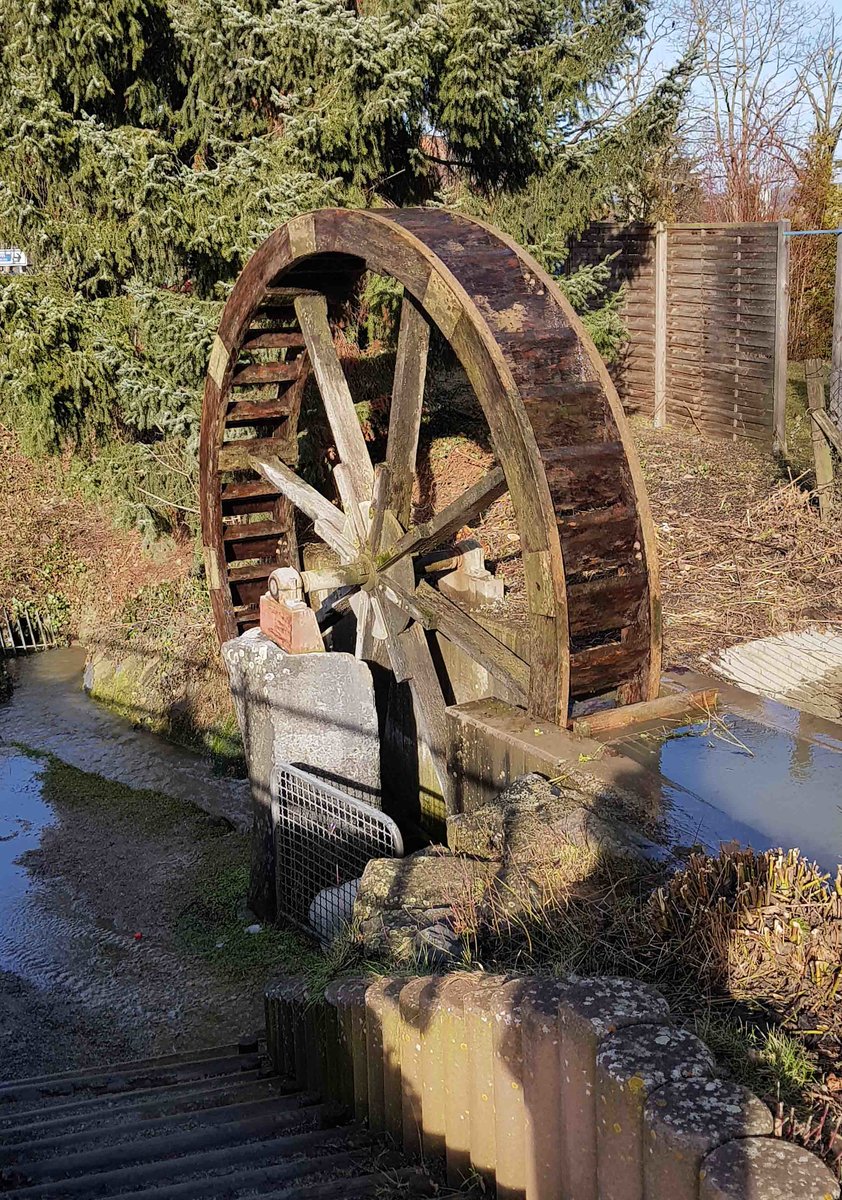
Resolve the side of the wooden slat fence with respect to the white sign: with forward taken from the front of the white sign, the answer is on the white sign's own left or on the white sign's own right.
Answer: on the white sign's own left

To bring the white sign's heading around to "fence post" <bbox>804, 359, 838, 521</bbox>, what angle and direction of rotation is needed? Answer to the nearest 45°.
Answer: approximately 45° to its left

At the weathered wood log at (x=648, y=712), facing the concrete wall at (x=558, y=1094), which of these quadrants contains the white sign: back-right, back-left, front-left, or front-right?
back-right

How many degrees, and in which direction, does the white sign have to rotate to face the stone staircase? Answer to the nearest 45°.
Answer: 0° — it already faces it

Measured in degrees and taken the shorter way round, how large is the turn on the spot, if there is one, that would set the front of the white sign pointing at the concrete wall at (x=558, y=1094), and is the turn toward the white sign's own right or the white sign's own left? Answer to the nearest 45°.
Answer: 0° — it already faces it

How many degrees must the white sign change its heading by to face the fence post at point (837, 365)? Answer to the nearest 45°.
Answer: approximately 90° to its left

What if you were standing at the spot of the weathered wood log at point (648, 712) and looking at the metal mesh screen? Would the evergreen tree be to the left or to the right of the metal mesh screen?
right

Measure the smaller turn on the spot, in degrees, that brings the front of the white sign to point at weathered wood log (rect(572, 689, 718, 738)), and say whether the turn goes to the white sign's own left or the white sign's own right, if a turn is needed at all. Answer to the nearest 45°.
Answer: approximately 45° to the white sign's own left

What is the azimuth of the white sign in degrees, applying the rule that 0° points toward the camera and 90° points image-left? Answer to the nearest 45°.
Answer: approximately 0°
